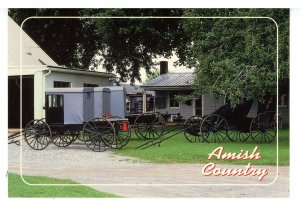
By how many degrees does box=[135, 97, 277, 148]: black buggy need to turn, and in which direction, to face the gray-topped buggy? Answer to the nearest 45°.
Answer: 0° — it already faces it

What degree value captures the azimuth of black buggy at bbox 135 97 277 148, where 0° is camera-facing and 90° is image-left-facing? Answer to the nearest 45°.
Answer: approximately 90°
